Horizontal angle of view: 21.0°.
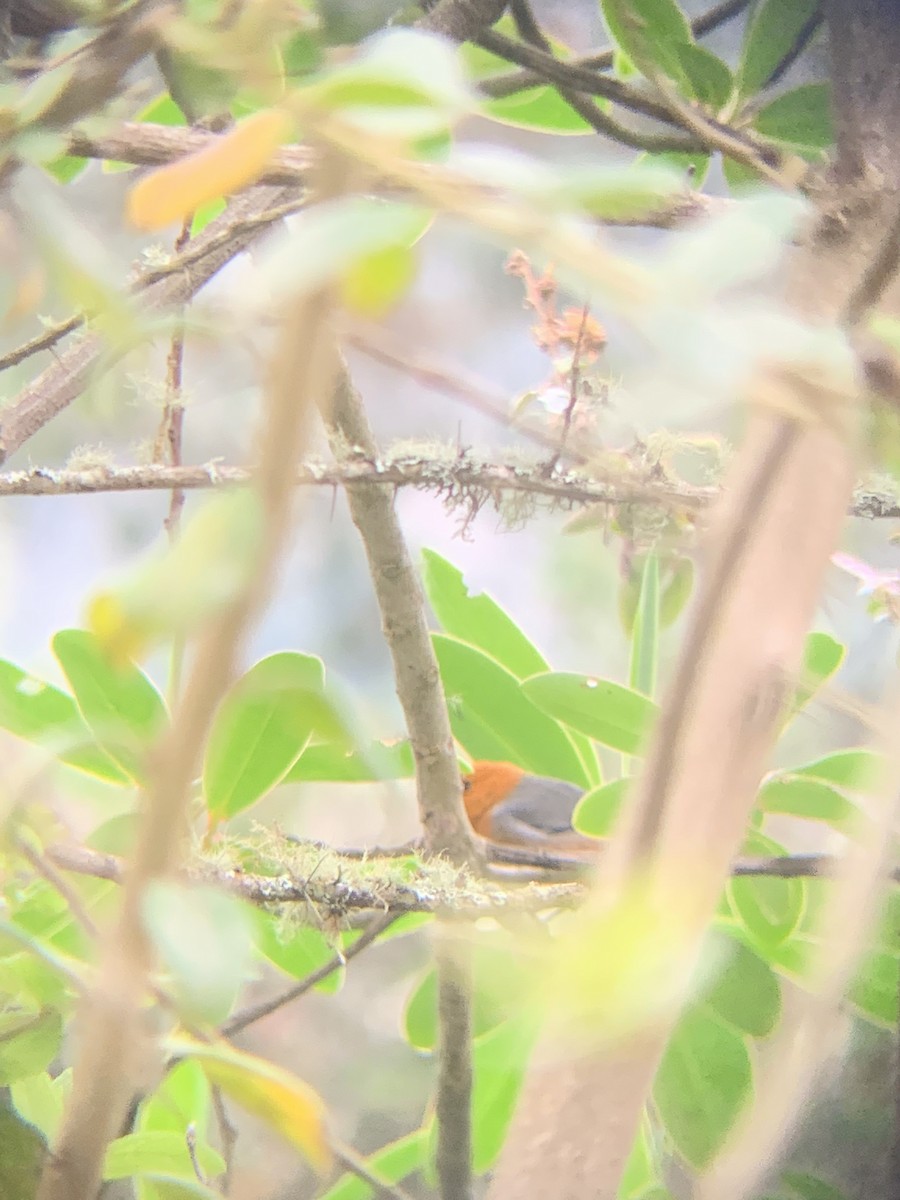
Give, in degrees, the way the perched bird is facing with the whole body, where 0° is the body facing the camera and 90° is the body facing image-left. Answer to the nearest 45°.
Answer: approximately 90°
